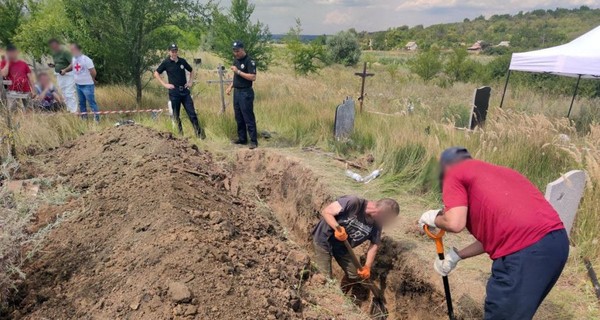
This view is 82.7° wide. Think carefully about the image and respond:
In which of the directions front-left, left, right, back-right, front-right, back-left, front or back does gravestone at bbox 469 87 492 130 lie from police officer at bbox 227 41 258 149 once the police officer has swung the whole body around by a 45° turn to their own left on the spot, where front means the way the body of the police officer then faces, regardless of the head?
left

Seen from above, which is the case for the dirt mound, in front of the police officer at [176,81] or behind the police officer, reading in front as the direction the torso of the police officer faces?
in front

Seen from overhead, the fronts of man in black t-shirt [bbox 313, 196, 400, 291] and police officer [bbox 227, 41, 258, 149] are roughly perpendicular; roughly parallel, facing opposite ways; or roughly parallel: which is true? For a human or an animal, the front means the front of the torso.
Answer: roughly perpendicular

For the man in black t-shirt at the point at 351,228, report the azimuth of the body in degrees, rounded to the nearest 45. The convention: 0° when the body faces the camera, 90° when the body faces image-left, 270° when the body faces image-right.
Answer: approximately 315°

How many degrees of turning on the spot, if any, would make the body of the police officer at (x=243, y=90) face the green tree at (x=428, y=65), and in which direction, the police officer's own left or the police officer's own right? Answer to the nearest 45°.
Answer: approximately 180°

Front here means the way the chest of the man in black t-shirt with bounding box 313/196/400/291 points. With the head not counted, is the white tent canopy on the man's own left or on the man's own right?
on the man's own left

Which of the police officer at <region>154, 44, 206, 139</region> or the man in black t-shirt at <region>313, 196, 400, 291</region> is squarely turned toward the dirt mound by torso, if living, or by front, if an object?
the police officer

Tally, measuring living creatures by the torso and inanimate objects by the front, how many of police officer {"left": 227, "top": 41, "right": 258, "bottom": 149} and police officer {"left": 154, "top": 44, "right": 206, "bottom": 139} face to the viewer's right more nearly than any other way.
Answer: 0

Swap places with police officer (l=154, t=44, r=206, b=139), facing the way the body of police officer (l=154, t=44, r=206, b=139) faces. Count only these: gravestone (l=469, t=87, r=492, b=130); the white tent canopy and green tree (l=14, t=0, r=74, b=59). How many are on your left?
2

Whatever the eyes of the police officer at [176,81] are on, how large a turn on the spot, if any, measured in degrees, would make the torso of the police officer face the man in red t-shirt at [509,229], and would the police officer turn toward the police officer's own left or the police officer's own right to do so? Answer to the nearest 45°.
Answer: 0° — they already face them

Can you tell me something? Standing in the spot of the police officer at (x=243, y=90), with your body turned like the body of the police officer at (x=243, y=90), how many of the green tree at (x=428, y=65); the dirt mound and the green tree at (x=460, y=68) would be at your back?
2

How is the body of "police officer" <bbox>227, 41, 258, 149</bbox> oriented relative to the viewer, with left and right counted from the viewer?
facing the viewer and to the left of the viewer

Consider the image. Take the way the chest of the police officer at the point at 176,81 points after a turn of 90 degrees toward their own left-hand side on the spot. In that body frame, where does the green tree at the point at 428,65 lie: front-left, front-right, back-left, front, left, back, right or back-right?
front-left

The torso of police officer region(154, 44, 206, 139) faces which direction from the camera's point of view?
toward the camera

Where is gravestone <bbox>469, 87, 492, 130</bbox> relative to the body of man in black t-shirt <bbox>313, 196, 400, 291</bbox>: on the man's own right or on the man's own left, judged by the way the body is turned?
on the man's own left
